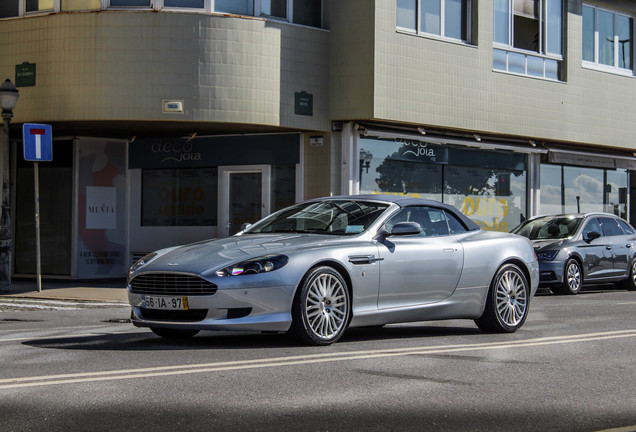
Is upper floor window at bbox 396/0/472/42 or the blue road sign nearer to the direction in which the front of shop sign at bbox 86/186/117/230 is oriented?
the blue road sign

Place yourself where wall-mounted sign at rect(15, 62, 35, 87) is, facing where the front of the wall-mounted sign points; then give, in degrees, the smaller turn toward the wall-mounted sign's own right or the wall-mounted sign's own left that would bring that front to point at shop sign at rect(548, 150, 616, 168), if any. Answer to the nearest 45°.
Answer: approximately 90° to the wall-mounted sign's own left

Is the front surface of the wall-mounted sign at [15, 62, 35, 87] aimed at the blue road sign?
yes

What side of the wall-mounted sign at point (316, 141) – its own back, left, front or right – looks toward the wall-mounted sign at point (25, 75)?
right

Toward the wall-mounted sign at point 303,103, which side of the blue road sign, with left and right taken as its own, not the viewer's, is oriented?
left

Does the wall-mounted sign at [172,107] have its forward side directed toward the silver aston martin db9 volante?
yes

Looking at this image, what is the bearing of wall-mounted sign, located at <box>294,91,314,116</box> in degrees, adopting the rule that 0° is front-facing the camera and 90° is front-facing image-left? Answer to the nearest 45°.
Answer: approximately 0°

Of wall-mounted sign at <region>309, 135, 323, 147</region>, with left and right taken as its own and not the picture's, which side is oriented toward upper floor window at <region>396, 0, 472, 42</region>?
left

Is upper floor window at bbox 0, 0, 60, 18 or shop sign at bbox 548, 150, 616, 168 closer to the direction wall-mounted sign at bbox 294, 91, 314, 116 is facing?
the upper floor window

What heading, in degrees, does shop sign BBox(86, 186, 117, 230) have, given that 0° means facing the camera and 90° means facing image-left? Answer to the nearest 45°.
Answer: approximately 0°
